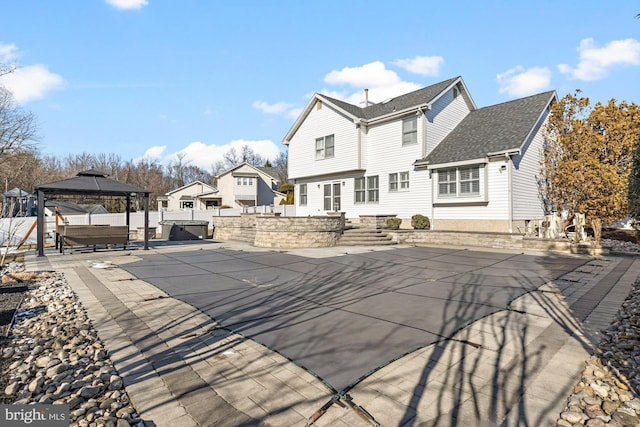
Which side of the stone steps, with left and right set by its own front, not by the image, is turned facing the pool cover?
front

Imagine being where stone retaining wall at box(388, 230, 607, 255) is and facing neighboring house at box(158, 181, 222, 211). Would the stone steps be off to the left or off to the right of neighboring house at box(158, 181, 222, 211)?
left

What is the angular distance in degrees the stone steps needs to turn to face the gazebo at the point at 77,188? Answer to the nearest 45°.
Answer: approximately 45° to its right

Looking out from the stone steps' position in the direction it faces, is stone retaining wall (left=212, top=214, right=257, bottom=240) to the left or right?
on its right

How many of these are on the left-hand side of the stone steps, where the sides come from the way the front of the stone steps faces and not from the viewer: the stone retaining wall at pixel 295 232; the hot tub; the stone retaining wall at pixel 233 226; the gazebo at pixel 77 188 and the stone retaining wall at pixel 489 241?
1

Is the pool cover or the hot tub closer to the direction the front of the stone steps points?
the pool cover

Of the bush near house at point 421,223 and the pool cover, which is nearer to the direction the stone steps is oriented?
the pool cover

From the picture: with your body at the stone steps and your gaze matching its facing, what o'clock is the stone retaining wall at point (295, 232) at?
The stone retaining wall is roughly at 2 o'clock from the stone steps.

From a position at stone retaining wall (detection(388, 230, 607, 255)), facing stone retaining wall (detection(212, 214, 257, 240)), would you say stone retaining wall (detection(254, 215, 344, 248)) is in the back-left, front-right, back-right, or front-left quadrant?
front-left

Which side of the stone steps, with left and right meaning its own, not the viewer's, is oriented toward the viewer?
front

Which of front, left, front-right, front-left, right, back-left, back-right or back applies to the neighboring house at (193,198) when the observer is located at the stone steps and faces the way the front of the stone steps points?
back-right

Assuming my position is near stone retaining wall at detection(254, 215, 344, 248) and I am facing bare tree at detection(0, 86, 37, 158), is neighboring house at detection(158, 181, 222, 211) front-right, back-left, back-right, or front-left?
front-right

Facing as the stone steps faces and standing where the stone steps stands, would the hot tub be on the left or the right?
on its right

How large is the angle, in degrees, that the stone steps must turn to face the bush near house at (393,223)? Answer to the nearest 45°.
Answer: approximately 135° to its left
